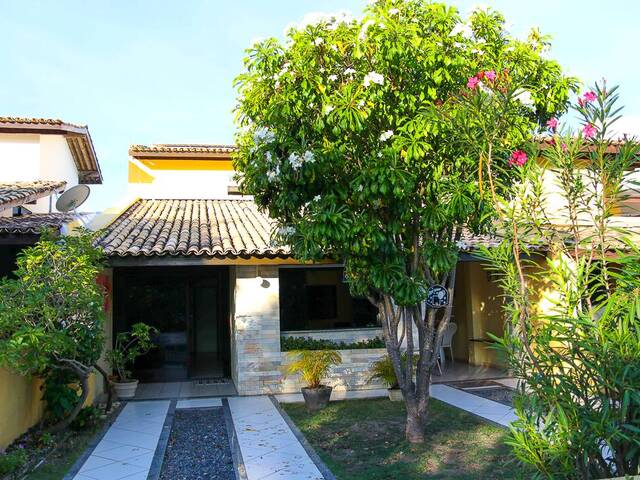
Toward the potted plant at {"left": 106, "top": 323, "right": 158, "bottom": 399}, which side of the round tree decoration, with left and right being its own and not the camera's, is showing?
right

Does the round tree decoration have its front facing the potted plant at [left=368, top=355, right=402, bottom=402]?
no

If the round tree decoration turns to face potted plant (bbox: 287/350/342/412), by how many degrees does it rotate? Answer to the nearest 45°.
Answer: approximately 135° to its right

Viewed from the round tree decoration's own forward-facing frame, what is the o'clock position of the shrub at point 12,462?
The shrub is roughly at 2 o'clock from the round tree decoration.

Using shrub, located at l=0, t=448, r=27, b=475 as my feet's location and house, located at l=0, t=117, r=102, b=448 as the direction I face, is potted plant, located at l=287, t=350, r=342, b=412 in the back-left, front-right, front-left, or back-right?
front-right

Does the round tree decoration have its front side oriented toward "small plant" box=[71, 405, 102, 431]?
no

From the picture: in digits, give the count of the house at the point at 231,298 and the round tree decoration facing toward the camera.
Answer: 2

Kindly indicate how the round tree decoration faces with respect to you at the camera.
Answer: facing the viewer

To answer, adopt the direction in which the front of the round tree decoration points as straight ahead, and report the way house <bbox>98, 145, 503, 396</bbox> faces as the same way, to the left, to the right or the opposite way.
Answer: the same way

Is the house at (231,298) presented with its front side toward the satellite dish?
no

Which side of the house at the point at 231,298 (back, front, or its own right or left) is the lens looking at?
front
